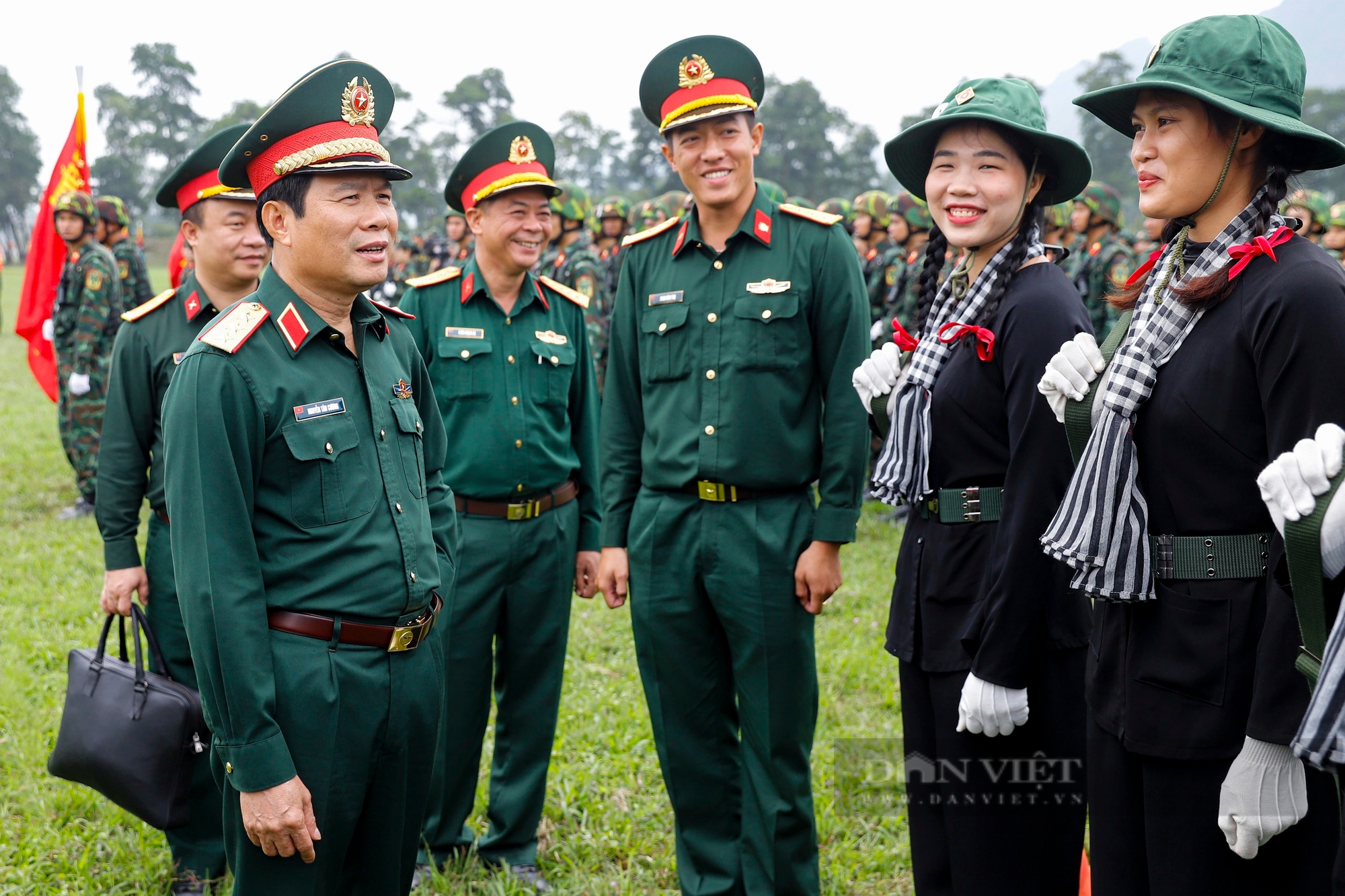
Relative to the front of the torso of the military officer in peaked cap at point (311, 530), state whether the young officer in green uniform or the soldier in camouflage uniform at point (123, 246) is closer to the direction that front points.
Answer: the young officer in green uniform

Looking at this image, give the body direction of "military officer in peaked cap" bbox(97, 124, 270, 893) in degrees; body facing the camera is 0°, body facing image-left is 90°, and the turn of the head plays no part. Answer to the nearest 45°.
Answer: approximately 315°

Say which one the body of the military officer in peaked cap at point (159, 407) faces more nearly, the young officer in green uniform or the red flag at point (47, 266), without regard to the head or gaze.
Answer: the young officer in green uniform

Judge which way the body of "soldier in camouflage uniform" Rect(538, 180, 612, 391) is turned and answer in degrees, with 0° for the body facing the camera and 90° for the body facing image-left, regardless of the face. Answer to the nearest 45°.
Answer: approximately 45°

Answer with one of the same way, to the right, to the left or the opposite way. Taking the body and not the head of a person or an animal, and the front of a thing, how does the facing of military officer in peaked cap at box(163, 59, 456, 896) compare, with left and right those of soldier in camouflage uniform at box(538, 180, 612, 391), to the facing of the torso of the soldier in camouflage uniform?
to the left

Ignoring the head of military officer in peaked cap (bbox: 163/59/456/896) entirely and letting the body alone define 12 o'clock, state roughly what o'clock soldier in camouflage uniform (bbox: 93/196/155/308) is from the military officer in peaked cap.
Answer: The soldier in camouflage uniform is roughly at 7 o'clock from the military officer in peaked cap.

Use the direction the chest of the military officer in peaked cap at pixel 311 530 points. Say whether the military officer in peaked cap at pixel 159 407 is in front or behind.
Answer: behind
